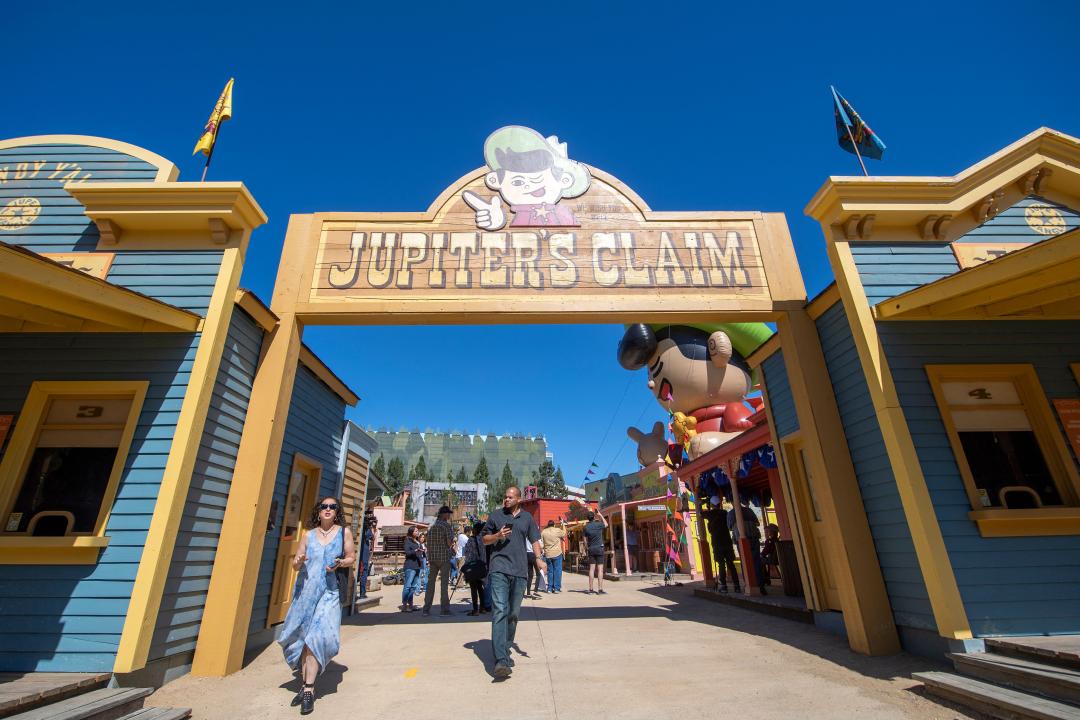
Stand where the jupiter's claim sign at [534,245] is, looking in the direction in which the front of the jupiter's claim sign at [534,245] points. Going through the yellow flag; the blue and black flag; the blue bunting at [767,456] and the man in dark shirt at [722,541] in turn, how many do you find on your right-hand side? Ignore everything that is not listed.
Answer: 1

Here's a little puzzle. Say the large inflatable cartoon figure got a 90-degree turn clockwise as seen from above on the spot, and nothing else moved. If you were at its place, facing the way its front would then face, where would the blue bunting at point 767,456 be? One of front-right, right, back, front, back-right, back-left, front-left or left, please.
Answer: back

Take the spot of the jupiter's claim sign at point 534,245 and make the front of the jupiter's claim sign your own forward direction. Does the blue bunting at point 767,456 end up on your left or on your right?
on your left

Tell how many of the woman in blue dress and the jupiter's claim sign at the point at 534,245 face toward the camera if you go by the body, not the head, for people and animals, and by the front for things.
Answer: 2

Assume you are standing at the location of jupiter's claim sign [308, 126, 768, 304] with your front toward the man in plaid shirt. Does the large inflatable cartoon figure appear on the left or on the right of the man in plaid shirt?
right

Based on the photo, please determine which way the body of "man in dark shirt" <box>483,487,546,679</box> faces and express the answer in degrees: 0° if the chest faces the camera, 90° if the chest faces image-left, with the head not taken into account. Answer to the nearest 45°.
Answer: approximately 0°

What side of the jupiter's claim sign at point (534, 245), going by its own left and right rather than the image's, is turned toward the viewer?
front

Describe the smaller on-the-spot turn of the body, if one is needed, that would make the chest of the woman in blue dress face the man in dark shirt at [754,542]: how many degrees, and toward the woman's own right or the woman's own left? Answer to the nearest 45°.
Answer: approximately 90° to the woman's own left

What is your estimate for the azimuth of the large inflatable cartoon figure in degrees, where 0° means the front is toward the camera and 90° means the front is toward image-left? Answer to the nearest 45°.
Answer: approximately 90°

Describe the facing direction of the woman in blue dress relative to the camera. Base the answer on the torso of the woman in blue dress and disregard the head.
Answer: toward the camera
